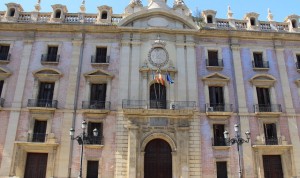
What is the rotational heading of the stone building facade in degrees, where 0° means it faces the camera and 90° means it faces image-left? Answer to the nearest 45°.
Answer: approximately 0°
